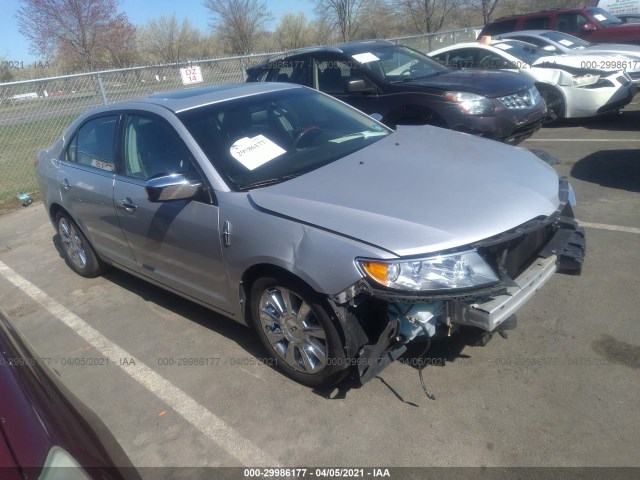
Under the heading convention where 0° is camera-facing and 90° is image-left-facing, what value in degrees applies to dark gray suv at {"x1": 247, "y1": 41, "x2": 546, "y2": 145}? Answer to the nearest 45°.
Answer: approximately 315°

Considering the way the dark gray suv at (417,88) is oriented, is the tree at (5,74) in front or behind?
behind

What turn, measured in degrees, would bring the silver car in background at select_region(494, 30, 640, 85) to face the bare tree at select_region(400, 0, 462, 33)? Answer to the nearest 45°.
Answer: approximately 135° to its left

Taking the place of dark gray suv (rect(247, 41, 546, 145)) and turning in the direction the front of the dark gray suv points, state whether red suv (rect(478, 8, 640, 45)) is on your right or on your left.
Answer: on your left

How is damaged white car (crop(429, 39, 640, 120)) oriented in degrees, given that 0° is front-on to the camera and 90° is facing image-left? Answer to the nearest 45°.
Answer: approximately 315°

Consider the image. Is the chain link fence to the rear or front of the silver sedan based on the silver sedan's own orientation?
to the rear

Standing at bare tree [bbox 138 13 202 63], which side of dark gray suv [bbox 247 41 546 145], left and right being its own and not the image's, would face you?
back

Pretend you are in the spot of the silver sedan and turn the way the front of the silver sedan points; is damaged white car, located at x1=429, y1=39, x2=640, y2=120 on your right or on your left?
on your left
